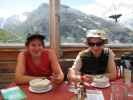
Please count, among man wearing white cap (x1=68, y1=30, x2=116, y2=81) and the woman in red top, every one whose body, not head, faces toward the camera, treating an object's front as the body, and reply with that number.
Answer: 2

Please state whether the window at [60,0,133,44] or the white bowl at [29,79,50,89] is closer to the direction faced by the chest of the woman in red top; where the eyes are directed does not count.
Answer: the white bowl

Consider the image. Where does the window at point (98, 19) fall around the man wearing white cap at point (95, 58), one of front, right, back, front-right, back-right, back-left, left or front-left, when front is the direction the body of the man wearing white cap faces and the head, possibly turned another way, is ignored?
back

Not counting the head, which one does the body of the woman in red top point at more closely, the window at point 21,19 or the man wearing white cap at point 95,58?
the man wearing white cap

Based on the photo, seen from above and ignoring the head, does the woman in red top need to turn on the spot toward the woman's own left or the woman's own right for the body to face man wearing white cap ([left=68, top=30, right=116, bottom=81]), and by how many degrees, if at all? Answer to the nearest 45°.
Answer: approximately 90° to the woman's own left

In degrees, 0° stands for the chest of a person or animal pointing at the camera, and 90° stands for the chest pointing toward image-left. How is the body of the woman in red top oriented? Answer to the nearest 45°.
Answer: approximately 0°

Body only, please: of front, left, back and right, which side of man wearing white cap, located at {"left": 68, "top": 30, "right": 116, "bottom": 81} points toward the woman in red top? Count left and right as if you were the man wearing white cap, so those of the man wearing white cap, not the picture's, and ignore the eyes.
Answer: right

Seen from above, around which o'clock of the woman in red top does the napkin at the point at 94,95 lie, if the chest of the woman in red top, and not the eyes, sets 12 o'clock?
The napkin is roughly at 11 o'clock from the woman in red top.

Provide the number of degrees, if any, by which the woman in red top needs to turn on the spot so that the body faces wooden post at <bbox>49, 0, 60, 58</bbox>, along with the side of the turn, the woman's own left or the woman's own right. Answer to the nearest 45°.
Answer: approximately 180°
